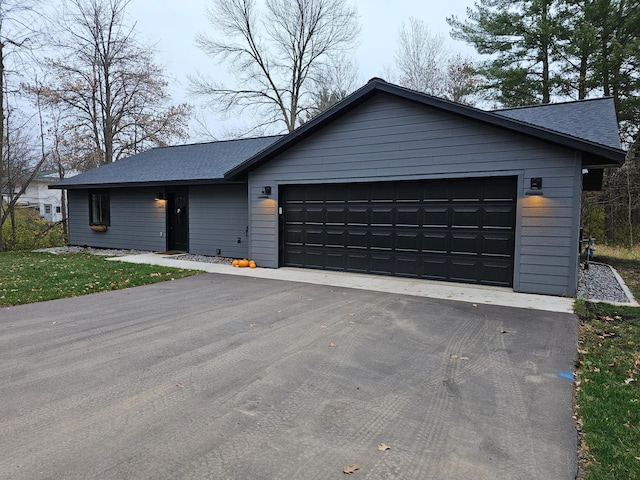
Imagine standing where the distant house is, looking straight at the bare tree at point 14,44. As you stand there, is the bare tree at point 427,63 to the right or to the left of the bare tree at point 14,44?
left

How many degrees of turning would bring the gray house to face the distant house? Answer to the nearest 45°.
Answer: approximately 90° to its right

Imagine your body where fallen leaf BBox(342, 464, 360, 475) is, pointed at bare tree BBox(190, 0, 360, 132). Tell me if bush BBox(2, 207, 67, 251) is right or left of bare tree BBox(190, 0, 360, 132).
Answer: left

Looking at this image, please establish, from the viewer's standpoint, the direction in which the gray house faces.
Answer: facing the viewer and to the left of the viewer

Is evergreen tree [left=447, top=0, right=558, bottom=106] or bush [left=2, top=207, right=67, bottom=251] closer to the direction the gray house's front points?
the bush

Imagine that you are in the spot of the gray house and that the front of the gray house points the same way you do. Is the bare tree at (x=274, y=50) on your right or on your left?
on your right

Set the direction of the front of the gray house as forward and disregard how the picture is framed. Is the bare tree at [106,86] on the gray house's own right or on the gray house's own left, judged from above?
on the gray house's own right

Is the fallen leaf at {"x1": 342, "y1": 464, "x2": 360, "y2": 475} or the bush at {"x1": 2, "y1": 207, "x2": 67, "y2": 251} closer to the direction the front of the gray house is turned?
the fallen leaf

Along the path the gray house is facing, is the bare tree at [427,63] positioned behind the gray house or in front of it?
behind

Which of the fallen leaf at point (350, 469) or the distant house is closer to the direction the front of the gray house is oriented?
the fallen leaf

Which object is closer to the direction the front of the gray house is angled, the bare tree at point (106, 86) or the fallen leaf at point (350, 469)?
the fallen leaf

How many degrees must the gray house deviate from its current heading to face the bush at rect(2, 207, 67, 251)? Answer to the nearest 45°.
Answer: approximately 90° to its right

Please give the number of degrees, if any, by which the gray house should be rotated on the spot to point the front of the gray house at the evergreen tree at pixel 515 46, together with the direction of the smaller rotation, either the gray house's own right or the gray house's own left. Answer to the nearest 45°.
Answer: approximately 180°

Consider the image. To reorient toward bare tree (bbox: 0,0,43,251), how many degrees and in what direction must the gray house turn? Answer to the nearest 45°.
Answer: approximately 45° to its right
